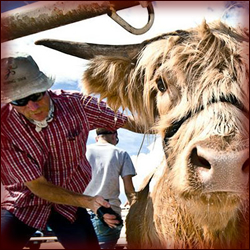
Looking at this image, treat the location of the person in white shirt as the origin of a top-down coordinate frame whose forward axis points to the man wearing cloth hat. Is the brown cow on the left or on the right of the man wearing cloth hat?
left

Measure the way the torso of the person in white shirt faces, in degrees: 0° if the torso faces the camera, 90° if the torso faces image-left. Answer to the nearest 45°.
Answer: approximately 180°

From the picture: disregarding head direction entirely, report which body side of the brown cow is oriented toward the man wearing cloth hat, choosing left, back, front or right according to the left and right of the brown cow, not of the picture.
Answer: right

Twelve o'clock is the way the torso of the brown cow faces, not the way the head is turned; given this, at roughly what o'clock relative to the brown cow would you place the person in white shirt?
The person in white shirt is roughly at 5 o'clock from the brown cow.

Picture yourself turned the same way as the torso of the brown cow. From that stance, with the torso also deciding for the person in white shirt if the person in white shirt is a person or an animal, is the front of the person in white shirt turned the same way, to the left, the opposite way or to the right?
the opposite way

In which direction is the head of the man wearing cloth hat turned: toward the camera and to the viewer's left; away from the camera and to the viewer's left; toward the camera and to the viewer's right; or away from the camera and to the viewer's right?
toward the camera and to the viewer's right

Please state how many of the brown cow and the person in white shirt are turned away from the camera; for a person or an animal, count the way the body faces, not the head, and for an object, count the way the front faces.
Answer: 1

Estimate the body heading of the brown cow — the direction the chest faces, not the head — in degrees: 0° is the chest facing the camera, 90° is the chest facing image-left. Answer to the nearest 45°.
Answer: approximately 0°

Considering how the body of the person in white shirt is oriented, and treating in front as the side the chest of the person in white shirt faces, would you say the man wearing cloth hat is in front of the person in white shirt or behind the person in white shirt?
behind

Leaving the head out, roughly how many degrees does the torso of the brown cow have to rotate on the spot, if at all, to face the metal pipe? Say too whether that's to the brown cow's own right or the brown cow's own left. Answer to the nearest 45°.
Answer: approximately 90° to the brown cow's own right
